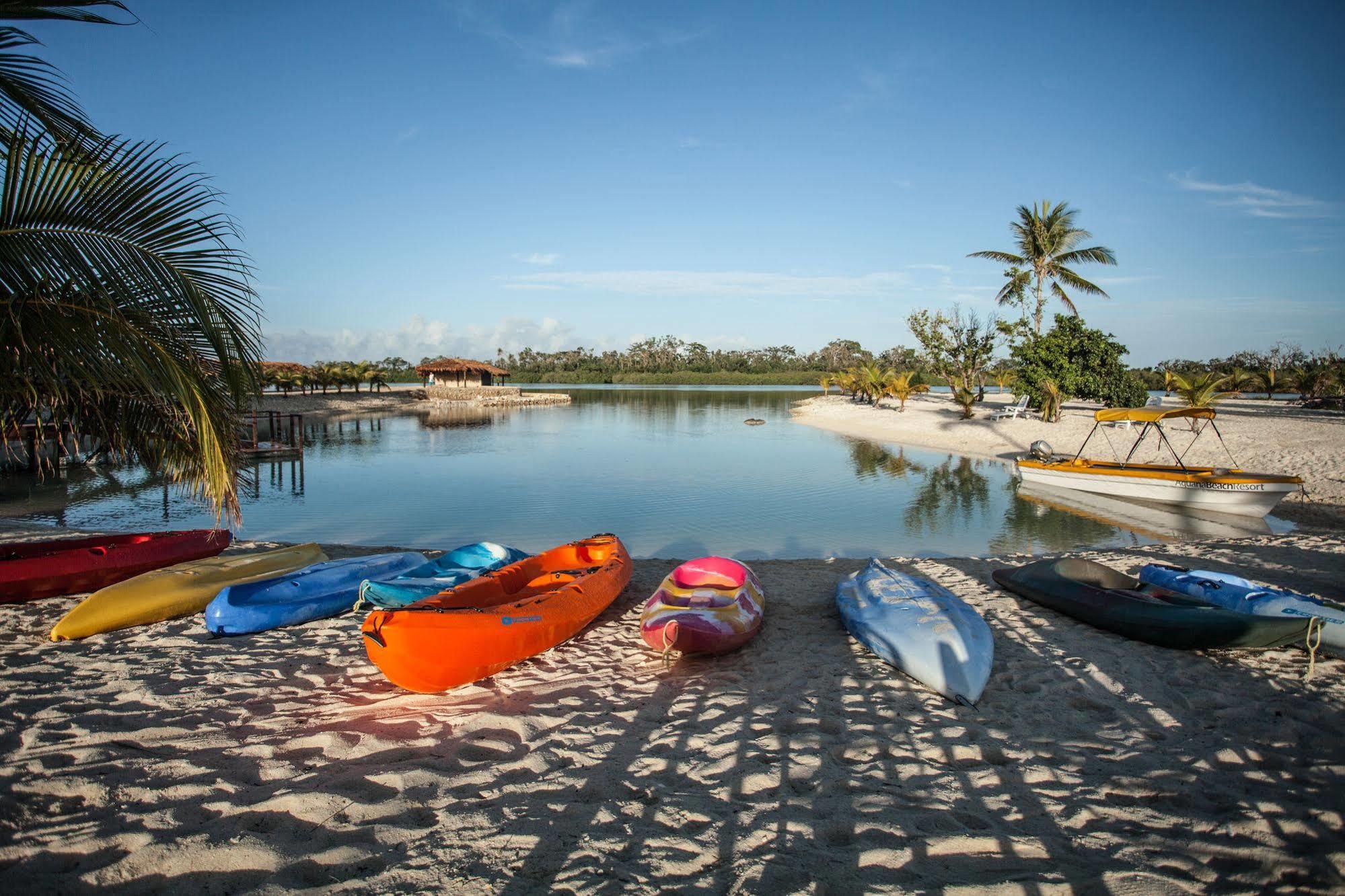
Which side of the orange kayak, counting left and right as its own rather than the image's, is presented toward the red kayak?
right

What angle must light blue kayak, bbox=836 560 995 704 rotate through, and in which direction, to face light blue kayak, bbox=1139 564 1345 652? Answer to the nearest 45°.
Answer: approximately 90° to its left

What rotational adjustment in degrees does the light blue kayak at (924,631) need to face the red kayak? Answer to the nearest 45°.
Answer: approximately 135° to its right

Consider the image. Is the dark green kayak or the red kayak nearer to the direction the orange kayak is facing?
the red kayak
